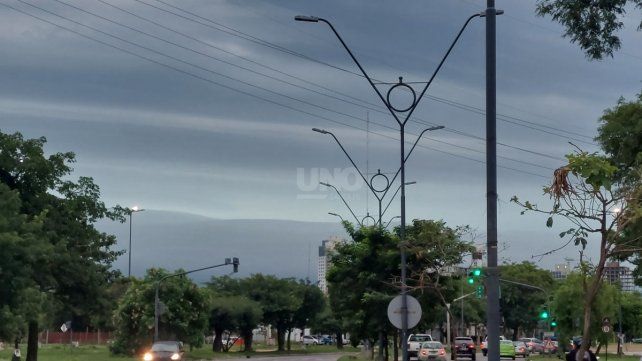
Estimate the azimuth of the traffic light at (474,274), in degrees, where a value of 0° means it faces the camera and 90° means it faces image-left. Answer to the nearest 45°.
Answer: approximately 0°

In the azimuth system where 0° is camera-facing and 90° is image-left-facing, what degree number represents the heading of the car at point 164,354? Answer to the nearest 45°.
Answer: approximately 45°

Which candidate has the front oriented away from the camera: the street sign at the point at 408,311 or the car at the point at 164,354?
the street sign

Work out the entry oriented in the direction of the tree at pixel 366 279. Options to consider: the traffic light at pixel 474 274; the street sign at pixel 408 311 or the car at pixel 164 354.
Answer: the street sign

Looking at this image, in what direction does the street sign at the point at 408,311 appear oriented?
away from the camera

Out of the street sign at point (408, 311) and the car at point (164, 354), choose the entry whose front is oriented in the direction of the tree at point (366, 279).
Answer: the street sign

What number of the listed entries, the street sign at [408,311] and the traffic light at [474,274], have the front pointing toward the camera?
1

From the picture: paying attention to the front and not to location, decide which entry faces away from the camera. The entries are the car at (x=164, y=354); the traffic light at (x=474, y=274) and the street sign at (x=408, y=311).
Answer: the street sign

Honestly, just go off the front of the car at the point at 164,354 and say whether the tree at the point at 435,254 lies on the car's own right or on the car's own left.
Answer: on the car's own left

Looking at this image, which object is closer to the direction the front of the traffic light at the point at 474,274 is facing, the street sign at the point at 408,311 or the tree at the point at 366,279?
the street sign

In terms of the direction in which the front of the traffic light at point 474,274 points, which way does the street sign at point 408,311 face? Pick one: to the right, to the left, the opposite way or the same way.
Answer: the opposite way

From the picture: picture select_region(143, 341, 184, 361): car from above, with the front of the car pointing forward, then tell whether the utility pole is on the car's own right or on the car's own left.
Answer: on the car's own left
